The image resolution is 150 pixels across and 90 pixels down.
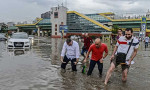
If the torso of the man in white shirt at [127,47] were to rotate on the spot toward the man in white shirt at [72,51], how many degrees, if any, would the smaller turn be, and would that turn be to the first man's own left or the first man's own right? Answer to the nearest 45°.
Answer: approximately 135° to the first man's own right

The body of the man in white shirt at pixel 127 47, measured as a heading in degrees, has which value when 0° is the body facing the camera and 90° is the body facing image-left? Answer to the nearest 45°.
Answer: approximately 0°
